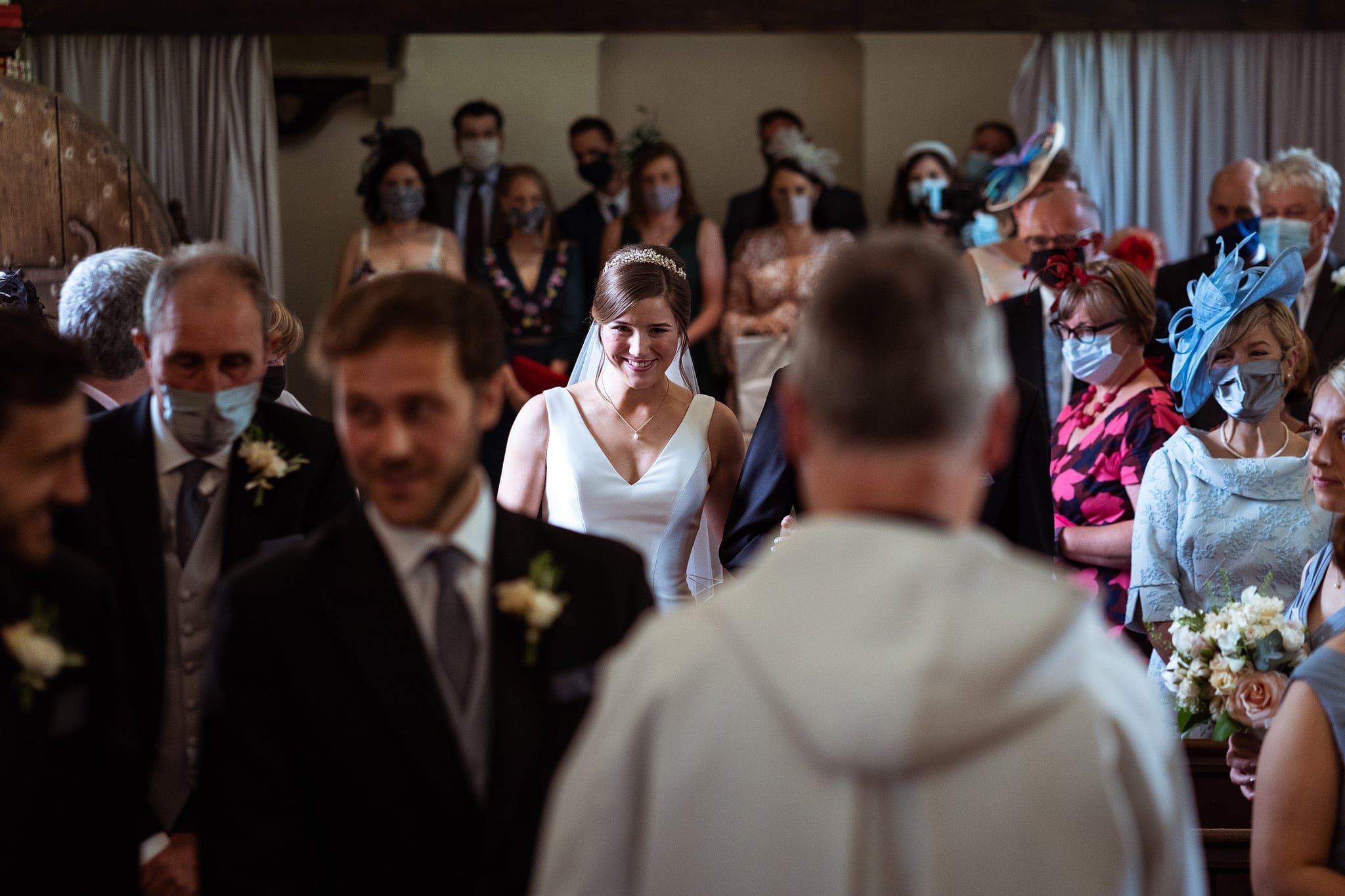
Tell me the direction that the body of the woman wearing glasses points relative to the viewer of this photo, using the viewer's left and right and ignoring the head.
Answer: facing the viewer and to the left of the viewer

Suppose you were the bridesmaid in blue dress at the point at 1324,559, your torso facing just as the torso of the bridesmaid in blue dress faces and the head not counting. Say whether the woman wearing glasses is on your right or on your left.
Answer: on your right

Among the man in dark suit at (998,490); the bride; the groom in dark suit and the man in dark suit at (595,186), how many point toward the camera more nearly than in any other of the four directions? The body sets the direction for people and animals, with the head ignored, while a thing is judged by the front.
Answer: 4

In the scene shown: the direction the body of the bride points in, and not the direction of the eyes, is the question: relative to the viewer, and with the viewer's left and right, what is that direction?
facing the viewer

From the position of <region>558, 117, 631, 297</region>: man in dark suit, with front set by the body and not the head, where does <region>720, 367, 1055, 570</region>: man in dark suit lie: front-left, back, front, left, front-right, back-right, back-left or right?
front

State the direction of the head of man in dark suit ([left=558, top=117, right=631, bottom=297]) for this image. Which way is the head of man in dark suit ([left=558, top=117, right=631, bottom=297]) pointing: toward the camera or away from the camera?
toward the camera

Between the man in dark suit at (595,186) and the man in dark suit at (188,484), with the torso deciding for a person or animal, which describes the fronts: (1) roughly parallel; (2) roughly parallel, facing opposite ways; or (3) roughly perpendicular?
roughly parallel

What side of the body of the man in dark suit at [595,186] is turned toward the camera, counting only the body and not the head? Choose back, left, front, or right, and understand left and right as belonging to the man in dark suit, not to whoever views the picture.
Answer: front

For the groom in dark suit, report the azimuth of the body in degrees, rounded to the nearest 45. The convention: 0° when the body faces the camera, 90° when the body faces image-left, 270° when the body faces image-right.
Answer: approximately 0°

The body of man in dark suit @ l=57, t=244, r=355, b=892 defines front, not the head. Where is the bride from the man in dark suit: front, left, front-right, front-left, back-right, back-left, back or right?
back-left

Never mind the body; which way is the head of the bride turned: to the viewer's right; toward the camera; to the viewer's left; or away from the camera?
toward the camera

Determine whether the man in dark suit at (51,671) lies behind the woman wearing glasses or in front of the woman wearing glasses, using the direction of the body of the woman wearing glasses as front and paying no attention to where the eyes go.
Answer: in front

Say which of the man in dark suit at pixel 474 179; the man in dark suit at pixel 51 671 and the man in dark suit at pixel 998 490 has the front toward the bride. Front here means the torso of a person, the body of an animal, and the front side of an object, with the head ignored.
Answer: the man in dark suit at pixel 474 179

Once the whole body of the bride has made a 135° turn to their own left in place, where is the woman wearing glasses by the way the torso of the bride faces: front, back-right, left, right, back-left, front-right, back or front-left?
front-right
